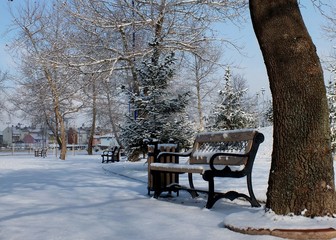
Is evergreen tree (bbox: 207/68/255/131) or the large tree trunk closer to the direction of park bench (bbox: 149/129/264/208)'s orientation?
the large tree trunk

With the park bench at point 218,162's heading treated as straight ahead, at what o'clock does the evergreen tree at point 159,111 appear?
The evergreen tree is roughly at 4 o'clock from the park bench.

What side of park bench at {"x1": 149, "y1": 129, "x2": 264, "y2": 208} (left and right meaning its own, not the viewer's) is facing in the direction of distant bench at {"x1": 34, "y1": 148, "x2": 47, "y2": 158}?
right

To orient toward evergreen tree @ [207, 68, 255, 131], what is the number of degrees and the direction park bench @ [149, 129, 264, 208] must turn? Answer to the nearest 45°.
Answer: approximately 135° to its right

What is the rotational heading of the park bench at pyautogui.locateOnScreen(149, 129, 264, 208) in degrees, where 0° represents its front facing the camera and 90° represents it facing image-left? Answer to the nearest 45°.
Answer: approximately 45°

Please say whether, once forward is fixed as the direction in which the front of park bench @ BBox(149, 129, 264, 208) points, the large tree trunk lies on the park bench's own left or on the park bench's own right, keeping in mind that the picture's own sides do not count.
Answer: on the park bench's own left
